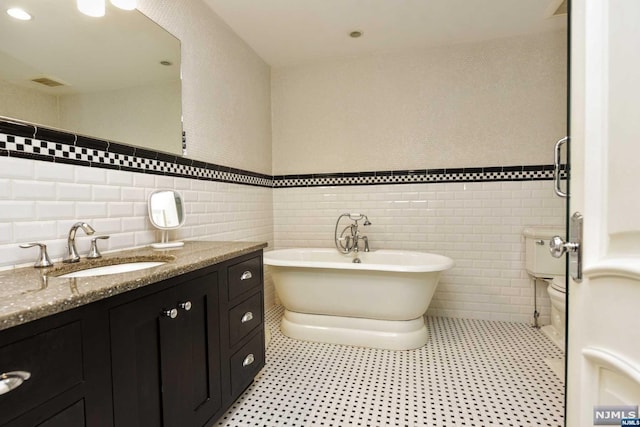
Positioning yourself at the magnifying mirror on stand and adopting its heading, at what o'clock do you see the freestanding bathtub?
The freestanding bathtub is roughly at 9 o'clock from the magnifying mirror on stand.

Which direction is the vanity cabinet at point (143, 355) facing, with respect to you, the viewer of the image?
facing the viewer and to the right of the viewer

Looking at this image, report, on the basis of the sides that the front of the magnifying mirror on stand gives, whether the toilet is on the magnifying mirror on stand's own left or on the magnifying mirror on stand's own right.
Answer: on the magnifying mirror on stand's own left

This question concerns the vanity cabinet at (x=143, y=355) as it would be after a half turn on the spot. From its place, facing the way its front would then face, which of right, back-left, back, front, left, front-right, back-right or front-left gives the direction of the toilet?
back-right

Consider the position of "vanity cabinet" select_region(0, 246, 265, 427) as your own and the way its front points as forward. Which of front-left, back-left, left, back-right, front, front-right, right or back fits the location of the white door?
front

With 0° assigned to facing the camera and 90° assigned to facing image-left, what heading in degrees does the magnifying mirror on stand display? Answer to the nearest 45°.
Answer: approximately 0°

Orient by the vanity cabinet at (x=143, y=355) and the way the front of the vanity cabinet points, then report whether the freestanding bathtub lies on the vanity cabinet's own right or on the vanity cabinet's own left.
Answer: on the vanity cabinet's own left

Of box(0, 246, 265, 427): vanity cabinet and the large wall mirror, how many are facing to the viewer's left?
0

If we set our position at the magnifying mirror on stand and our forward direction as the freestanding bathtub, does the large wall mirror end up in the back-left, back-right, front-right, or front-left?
back-right
